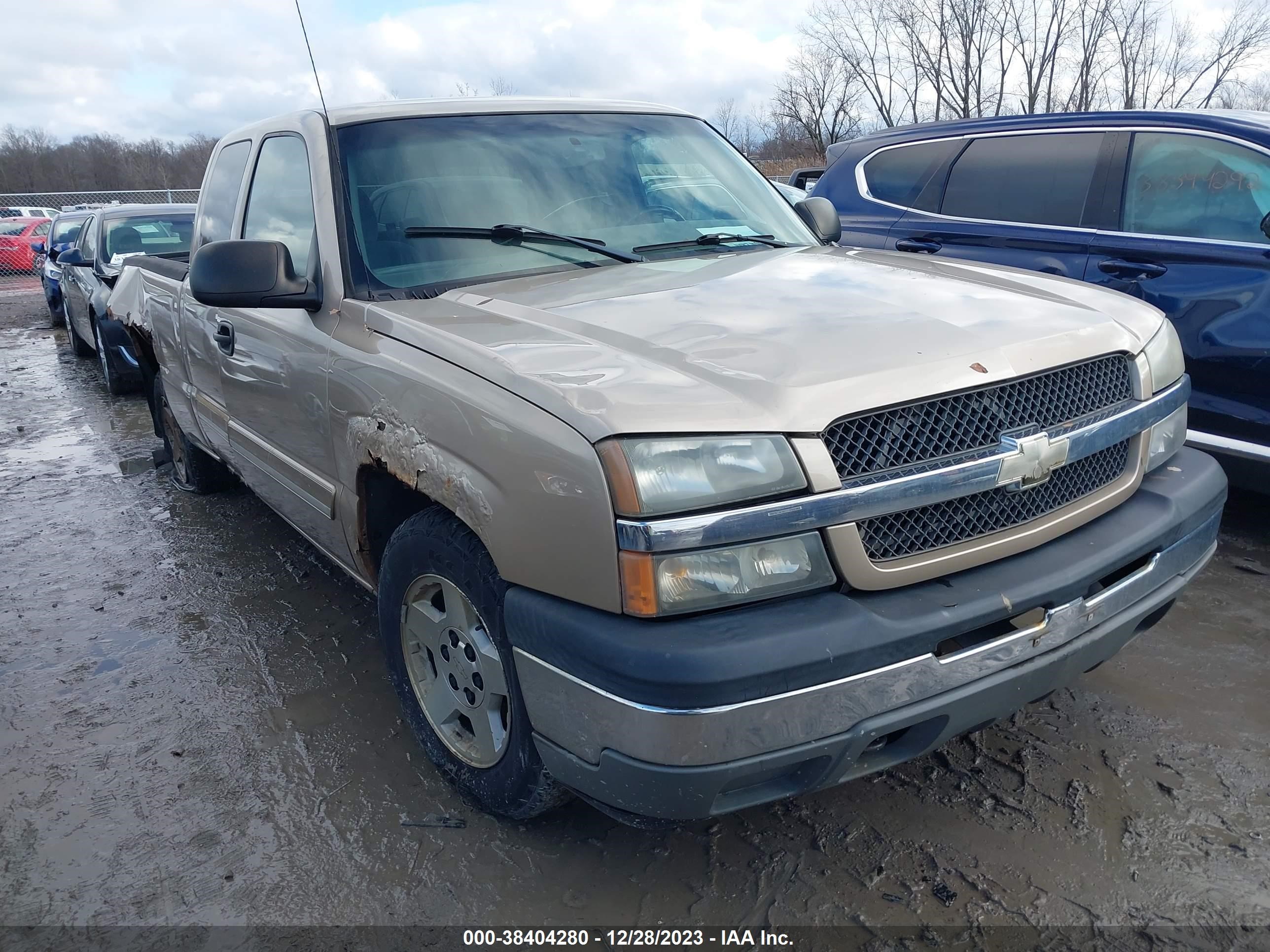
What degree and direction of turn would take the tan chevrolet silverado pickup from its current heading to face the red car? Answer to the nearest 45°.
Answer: approximately 180°

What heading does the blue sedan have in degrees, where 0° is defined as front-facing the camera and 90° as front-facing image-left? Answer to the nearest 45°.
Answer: approximately 0°

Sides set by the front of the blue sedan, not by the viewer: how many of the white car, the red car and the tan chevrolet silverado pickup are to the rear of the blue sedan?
2

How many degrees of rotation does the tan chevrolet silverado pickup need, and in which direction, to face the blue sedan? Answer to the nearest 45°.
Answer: approximately 180°

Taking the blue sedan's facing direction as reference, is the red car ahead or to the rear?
to the rear

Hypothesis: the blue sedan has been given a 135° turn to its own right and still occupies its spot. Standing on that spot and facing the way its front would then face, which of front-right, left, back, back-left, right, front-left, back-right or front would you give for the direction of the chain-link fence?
front-right

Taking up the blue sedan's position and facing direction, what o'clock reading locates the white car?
The white car is roughly at 6 o'clock from the blue sedan.

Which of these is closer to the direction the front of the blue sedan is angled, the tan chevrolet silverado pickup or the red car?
the tan chevrolet silverado pickup

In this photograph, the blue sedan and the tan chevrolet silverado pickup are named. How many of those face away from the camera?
0

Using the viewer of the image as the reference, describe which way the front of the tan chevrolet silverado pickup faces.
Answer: facing the viewer and to the right of the viewer

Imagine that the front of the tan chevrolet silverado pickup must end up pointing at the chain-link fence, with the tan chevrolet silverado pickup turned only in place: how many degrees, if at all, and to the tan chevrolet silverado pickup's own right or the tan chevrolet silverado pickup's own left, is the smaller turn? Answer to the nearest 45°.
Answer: approximately 180°
